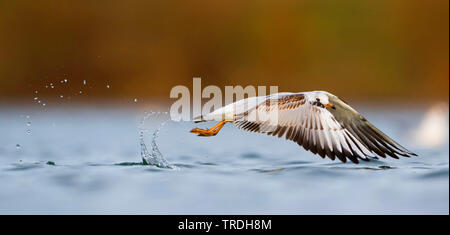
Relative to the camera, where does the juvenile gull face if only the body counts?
to the viewer's right
